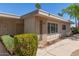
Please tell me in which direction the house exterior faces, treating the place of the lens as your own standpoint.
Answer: facing the viewer and to the right of the viewer

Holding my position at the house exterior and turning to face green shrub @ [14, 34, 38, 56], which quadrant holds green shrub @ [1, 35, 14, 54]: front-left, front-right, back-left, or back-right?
front-right

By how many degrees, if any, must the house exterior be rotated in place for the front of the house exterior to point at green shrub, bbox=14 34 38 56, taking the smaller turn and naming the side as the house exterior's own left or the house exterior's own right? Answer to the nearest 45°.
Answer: approximately 45° to the house exterior's own right

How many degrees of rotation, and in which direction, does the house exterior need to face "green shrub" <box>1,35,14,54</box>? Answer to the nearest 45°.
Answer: approximately 90° to its right
